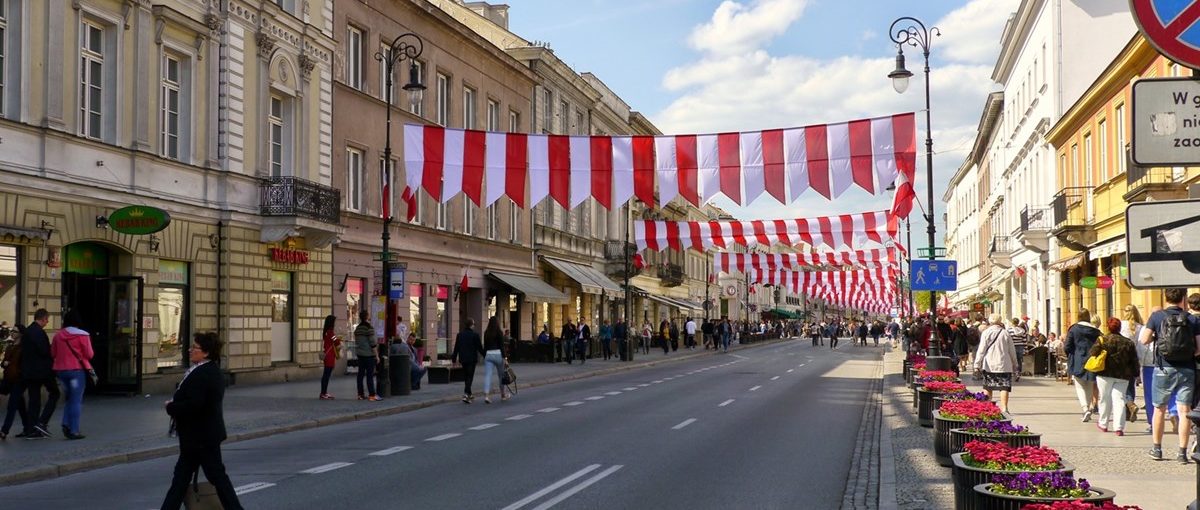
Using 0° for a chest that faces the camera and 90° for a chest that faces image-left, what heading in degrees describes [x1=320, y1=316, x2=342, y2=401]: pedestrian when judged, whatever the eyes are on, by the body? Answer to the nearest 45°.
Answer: approximately 270°

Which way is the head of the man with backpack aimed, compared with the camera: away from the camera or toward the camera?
away from the camera

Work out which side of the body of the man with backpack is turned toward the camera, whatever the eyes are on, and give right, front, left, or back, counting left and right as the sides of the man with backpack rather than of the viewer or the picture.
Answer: back

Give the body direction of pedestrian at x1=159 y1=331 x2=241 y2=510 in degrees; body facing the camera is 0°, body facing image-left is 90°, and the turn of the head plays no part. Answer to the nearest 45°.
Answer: approximately 90°

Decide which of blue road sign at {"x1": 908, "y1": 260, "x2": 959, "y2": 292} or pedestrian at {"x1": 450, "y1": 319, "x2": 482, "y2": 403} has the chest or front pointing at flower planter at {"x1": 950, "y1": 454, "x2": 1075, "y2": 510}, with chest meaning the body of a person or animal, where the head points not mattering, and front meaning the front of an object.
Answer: the blue road sign

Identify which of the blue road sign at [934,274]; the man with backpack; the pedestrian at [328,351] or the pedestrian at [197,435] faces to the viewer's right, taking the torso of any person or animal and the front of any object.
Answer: the pedestrian at [328,351]

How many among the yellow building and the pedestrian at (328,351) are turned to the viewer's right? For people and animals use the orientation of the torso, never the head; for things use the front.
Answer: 1

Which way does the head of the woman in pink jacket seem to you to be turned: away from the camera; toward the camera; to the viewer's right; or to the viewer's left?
away from the camera

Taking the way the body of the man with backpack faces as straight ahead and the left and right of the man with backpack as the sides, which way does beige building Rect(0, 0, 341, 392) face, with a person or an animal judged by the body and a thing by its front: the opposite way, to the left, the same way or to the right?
to the right

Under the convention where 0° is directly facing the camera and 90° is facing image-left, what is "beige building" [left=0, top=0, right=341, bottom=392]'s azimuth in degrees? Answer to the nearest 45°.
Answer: approximately 315°

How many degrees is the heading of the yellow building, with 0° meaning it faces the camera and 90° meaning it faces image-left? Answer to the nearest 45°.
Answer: approximately 45°

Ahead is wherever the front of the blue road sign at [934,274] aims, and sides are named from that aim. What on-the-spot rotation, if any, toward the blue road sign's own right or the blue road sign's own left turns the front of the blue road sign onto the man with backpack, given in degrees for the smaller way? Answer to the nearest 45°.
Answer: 0° — it already faces them

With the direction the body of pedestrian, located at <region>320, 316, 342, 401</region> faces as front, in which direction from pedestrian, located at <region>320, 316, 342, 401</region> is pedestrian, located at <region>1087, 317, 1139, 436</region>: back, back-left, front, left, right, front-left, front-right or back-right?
front-right
